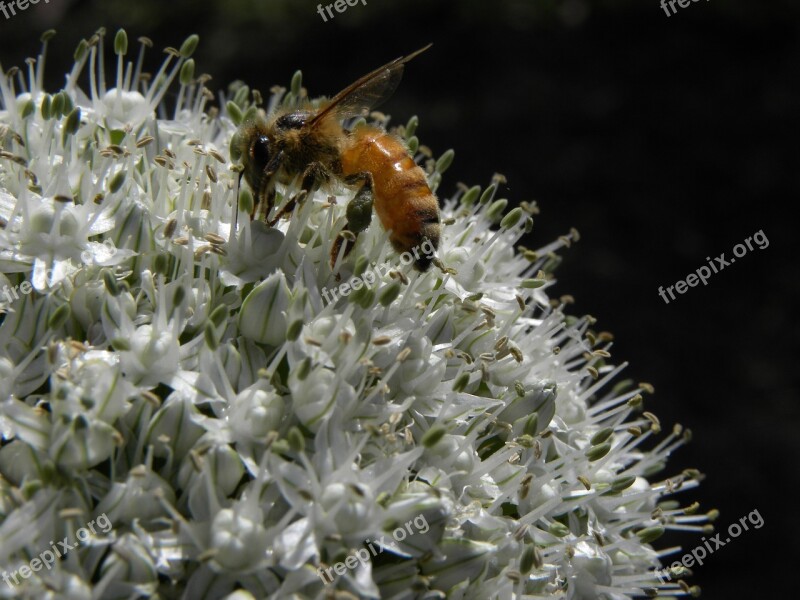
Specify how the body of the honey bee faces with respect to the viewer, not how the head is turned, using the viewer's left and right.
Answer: facing to the left of the viewer
